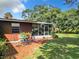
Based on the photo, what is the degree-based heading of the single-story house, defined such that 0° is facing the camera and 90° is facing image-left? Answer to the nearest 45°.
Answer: approximately 315°
